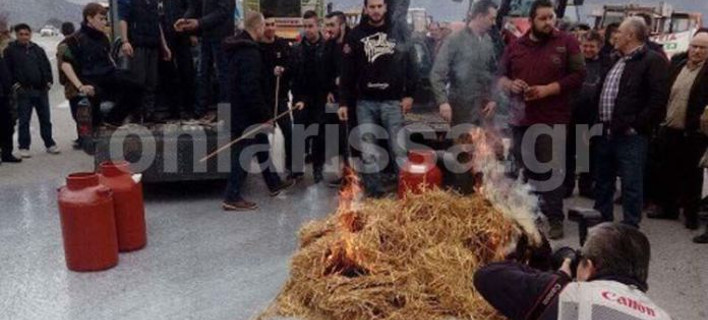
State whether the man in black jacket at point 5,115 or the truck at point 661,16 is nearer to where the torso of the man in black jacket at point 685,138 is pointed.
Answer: the man in black jacket

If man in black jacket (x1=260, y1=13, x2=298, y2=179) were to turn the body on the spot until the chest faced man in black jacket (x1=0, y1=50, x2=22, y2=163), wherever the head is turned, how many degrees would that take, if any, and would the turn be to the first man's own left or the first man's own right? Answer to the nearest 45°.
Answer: approximately 90° to the first man's own right

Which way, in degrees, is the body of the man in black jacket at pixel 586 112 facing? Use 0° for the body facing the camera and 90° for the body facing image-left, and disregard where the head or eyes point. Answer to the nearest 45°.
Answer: approximately 45°

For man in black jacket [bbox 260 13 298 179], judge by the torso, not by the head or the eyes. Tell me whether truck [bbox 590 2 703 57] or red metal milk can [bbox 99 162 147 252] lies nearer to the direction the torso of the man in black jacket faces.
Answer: the red metal milk can

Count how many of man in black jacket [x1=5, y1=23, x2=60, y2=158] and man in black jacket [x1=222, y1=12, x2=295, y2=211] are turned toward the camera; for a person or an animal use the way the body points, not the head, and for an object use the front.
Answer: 1

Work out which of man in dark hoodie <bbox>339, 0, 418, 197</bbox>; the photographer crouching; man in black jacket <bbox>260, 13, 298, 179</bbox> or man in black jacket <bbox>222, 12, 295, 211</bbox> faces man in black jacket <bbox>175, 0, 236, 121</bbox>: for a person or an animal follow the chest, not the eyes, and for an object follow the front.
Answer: the photographer crouching

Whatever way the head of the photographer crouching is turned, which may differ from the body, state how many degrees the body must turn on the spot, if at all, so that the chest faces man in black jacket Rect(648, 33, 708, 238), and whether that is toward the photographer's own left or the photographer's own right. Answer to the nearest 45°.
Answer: approximately 45° to the photographer's own right

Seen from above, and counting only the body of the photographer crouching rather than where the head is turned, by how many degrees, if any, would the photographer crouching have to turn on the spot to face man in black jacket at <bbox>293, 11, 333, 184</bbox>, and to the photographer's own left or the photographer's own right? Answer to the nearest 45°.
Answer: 0° — they already face them

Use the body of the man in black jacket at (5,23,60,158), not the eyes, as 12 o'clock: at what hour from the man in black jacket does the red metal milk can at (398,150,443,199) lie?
The red metal milk can is roughly at 11 o'clock from the man in black jacket.

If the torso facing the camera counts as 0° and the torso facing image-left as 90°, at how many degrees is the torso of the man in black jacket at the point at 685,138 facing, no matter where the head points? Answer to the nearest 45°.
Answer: approximately 45°
